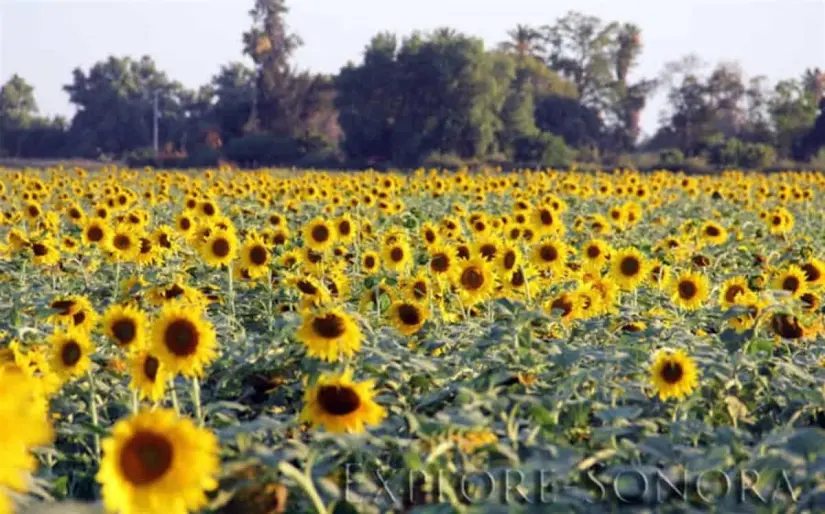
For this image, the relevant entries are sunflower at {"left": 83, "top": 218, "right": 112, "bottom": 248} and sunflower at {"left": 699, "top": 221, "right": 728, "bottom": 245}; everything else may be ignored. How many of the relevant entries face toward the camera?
2

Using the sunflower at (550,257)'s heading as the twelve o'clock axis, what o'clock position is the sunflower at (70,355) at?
the sunflower at (70,355) is roughly at 1 o'clock from the sunflower at (550,257).

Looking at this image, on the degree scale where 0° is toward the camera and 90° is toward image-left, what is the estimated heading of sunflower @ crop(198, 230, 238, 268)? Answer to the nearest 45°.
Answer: approximately 0°

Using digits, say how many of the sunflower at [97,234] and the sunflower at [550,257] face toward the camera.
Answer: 2

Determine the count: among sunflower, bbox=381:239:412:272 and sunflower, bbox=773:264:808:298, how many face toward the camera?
2

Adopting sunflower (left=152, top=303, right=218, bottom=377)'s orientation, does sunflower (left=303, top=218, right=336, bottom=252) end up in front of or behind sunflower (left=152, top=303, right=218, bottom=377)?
behind

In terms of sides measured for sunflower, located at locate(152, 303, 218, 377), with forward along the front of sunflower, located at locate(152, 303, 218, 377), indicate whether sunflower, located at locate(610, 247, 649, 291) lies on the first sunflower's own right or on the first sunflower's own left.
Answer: on the first sunflower's own left
